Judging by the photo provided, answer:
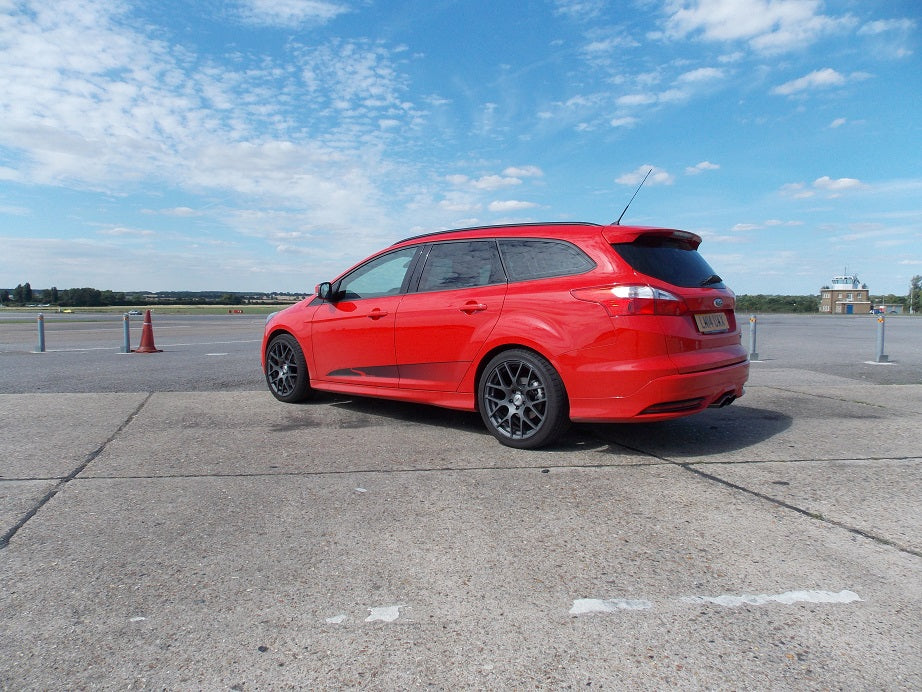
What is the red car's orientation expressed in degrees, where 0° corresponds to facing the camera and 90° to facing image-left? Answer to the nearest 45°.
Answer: approximately 135°

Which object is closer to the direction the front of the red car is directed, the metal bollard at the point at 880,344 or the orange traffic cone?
the orange traffic cone

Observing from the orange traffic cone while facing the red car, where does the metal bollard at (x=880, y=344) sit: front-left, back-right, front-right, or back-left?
front-left

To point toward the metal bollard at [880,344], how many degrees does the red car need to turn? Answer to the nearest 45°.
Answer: approximately 90° to its right

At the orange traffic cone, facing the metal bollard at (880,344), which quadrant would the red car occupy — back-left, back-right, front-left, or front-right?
front-right

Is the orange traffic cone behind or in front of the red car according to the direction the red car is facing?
in front

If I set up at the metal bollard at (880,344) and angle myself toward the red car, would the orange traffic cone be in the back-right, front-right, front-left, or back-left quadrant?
front-right
